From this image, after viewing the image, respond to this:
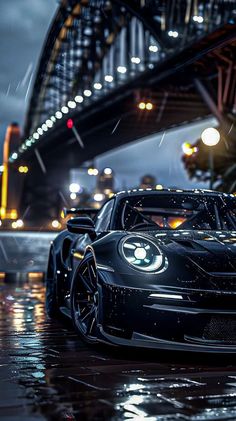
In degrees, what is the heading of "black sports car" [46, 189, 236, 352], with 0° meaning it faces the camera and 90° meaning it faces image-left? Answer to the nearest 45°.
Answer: approximately 315°
